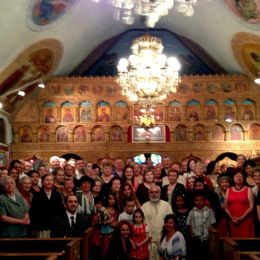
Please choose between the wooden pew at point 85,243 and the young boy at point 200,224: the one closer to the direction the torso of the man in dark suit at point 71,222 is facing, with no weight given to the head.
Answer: the wooden pew

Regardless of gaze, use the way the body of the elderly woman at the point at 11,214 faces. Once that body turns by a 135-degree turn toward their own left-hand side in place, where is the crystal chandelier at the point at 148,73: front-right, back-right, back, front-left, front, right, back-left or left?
front-right

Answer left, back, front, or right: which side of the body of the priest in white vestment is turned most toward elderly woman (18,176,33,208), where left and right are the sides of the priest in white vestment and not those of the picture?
right

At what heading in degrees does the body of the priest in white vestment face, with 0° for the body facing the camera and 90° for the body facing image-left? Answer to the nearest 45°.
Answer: approximately 0°

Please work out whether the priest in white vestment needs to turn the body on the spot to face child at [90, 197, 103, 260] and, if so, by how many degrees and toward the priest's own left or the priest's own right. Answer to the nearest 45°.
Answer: approximately 90° to the priest's own right

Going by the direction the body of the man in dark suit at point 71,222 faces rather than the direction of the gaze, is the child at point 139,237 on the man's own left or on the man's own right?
on the man's own left

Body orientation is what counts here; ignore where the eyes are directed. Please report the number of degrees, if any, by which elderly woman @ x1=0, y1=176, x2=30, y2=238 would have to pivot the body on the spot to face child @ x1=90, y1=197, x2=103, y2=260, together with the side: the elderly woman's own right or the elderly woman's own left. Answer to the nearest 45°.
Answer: approximately 45° to the elderly woman's own left

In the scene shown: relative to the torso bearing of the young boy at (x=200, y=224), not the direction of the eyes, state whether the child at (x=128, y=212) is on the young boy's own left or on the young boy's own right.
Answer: on the young boy's own right
